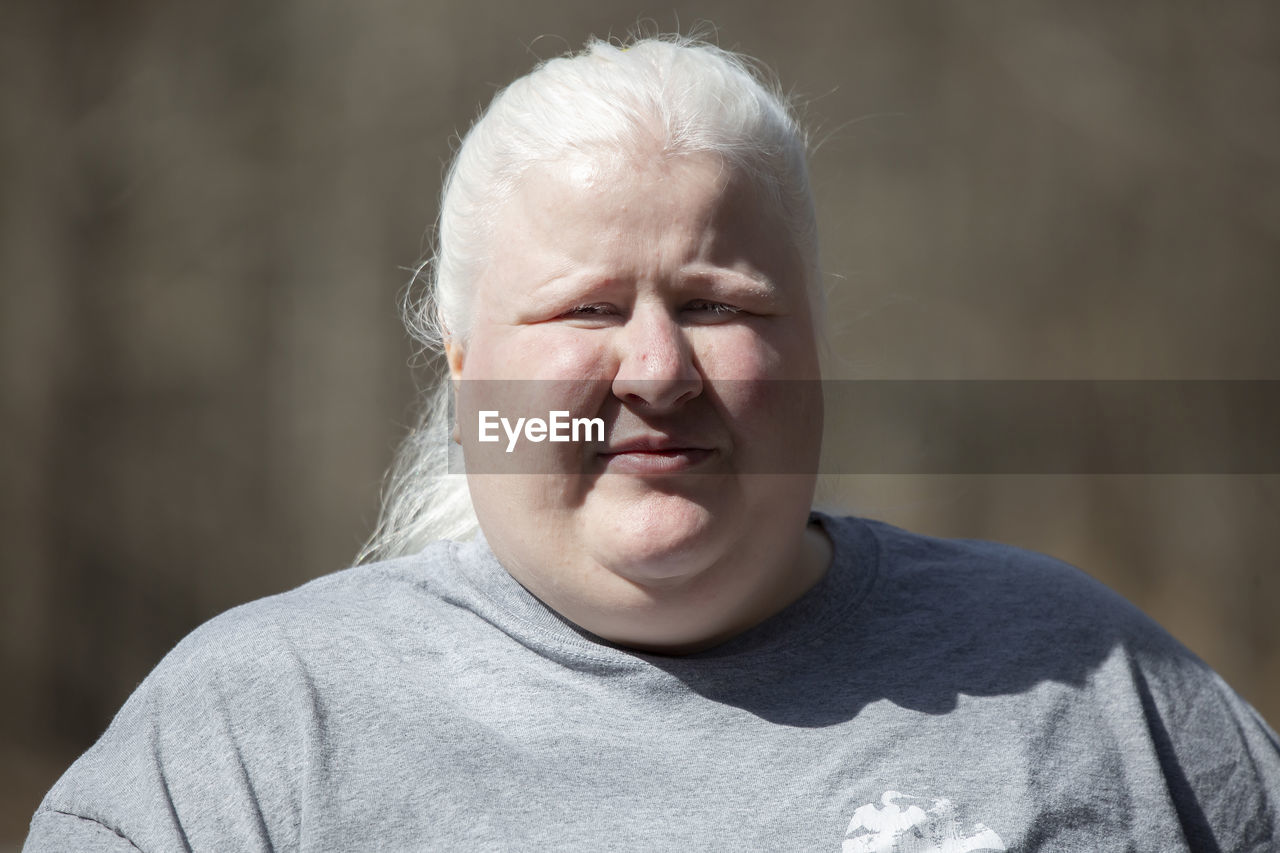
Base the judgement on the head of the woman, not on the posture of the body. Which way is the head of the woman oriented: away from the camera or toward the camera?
toward the camera

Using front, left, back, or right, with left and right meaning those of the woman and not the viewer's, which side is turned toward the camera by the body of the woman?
front
